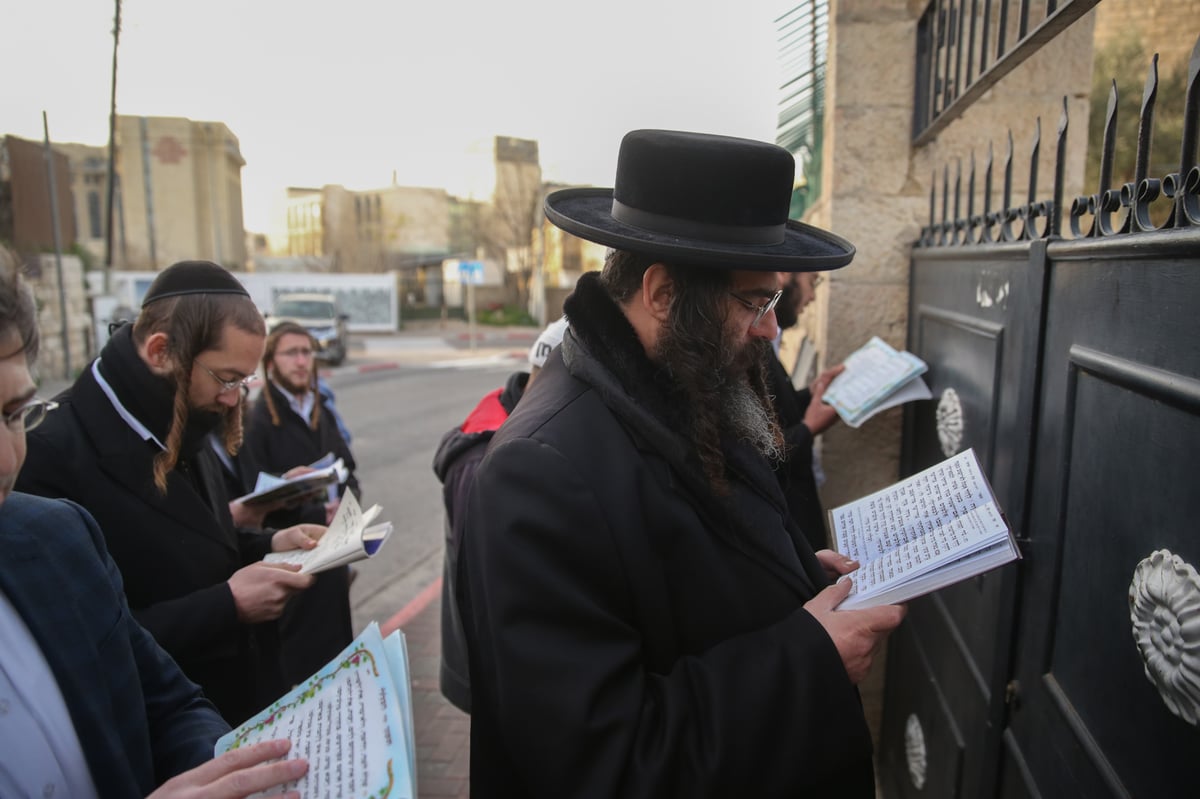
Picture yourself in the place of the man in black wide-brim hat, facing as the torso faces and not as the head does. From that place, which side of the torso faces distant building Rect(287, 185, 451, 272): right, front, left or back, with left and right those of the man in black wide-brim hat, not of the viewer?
left

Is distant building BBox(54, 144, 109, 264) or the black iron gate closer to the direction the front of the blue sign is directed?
the black iron gate

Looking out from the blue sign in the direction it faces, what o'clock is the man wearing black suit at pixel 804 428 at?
The man wearing black suit is roughly at 12 o'clock from the blue sign.

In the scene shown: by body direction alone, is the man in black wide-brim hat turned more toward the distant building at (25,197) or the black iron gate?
the black iron gate

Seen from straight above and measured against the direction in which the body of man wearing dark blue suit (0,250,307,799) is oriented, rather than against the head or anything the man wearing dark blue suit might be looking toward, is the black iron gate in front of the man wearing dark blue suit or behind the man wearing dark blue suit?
in front

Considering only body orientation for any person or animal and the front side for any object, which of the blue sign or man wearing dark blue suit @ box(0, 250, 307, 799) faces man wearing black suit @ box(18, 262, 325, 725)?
the blue sign

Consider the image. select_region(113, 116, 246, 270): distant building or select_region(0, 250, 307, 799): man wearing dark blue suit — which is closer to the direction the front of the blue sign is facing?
the man wearing dark blue suit

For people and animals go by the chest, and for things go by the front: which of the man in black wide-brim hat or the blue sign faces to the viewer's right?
the man in black wide-brim hat

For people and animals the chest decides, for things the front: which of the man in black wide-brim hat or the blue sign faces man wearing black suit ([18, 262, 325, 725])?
the blue sign

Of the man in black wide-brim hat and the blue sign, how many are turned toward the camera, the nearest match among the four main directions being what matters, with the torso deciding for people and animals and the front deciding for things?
1

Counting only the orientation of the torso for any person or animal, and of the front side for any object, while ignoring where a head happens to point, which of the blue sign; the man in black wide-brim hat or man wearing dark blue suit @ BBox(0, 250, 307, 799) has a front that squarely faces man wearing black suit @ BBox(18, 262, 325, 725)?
the blue sign

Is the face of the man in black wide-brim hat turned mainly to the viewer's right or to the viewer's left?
to the viewer's right

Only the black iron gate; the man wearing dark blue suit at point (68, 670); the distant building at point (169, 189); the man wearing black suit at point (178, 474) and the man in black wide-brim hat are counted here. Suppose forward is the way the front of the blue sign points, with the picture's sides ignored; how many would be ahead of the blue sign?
4

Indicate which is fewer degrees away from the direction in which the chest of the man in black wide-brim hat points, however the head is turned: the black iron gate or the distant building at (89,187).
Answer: the black iron gate

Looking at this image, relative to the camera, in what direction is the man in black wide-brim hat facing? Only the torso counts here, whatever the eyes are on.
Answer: to the viewer's right

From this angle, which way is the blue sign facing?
toward the camera

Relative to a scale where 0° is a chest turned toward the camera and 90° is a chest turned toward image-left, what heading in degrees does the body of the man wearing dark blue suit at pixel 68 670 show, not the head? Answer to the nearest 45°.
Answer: approximately 315°
